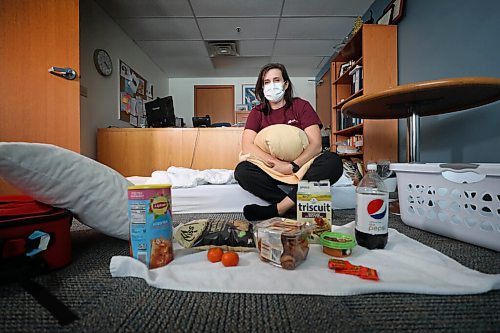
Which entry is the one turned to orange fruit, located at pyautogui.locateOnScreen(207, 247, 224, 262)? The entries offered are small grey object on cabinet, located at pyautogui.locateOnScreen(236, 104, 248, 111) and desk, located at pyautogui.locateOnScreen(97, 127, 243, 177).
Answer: the small grey object on cabinet

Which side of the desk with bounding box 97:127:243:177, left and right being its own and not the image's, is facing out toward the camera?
back

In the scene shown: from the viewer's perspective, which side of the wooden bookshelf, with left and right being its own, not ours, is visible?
left

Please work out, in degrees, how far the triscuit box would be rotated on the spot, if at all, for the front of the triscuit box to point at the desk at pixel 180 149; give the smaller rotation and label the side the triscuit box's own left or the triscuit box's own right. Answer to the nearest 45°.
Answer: approximately 135° to the triscuit box's own right

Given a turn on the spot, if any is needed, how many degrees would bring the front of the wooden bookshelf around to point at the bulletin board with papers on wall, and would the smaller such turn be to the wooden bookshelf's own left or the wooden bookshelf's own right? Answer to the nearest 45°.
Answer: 0° — it already faces it

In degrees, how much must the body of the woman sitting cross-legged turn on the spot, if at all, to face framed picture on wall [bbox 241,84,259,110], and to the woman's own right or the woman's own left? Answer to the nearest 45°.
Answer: approximately 180°

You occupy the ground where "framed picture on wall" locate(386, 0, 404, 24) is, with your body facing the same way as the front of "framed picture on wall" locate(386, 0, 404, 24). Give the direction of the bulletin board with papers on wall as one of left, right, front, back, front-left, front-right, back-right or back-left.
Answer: front-right
